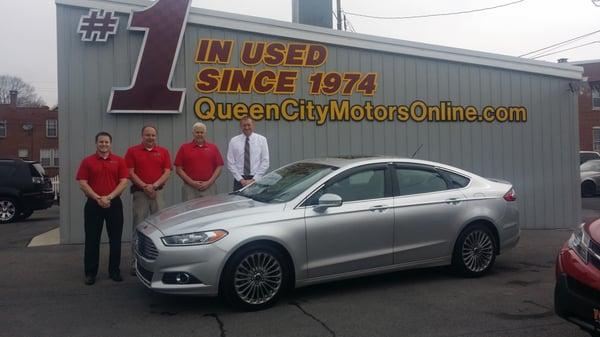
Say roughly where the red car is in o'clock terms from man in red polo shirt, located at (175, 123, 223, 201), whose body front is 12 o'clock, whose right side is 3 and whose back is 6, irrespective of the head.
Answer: The red car is roughly at 11 o'clock from the man in red polo shirt.

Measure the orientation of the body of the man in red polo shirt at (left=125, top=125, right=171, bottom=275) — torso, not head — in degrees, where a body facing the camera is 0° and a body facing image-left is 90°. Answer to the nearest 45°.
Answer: approximately 0°

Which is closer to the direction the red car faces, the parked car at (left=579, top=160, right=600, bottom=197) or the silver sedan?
the silver sedan

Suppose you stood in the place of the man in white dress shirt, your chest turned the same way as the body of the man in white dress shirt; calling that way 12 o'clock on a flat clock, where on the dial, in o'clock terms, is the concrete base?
The concrete base is roughly at 4 o'clock from the man in white dress shirt.

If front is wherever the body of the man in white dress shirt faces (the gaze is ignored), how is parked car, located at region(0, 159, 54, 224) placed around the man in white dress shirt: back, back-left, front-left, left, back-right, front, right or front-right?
back-right

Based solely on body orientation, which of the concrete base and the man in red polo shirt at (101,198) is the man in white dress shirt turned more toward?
the man in red polo shirt

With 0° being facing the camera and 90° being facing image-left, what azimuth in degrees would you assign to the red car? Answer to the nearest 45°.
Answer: approximately 45°

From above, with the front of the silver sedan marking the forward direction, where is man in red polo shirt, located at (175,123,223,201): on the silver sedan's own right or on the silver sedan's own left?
on the silver sedan's own right

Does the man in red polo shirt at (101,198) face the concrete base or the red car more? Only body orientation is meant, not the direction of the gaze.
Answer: the red car

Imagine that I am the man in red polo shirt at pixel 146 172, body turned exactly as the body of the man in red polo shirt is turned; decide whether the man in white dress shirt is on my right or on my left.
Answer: on my left

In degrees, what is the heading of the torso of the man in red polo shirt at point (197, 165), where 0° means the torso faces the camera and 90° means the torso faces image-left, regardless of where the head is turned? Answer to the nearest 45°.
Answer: approximately 0°
